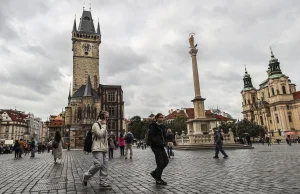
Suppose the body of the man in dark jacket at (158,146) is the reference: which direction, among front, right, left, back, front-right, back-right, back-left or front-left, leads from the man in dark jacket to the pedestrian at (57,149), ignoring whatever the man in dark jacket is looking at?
back

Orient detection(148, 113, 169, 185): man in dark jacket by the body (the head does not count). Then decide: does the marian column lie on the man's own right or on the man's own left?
on the man's own left

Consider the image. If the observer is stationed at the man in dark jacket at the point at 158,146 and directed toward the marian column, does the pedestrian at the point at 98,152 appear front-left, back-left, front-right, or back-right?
back-left

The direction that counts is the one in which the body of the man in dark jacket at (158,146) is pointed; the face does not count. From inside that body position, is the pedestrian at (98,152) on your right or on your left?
on your right

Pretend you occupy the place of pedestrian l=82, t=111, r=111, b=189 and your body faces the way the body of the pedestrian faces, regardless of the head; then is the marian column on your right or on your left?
on your left

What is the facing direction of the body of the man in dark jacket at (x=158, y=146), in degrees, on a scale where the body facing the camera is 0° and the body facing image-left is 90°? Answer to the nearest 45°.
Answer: approximately 315°

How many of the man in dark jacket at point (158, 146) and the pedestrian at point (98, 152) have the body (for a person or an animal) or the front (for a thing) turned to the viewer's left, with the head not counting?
0

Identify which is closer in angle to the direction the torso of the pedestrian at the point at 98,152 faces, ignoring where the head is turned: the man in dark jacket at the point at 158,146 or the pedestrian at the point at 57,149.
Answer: the man in dark jacket

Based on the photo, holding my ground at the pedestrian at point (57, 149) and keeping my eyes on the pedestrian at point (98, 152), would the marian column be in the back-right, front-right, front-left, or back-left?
back-left
